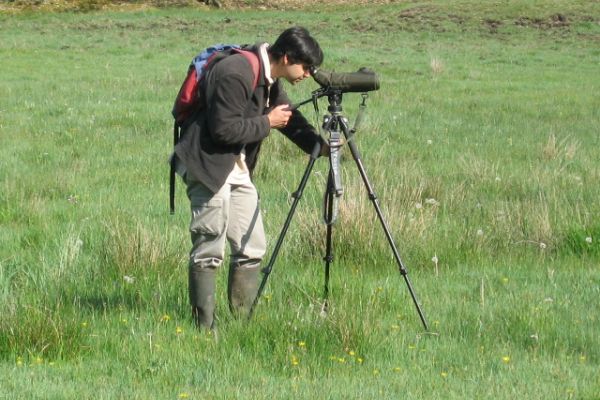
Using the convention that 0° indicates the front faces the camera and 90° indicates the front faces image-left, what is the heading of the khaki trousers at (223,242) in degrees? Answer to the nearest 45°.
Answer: approximately 315°

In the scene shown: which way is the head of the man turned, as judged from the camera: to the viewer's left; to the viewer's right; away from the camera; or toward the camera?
to the viewer's right
